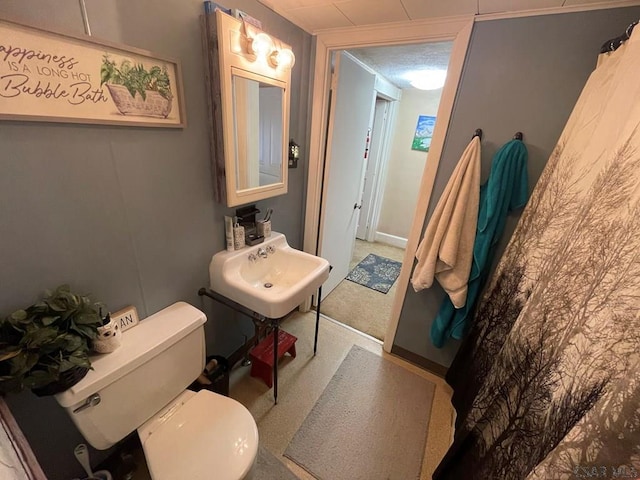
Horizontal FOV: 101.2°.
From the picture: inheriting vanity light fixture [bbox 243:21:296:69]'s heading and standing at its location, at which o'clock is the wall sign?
The wall sign is roughly at 3 o'clock from the vanity light fixture.

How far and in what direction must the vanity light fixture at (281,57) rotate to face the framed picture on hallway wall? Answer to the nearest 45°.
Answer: approximately 90° to its left

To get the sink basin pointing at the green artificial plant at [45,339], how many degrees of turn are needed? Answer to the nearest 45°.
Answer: approximately 90° to its right

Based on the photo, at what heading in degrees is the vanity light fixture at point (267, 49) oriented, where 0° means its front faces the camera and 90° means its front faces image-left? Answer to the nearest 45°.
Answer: approximately 315°

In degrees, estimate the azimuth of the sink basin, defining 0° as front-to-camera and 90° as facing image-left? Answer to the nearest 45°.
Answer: approximately 315°

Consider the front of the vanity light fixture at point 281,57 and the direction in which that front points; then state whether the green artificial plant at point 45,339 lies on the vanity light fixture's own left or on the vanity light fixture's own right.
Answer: on the vanity light fixture's own right

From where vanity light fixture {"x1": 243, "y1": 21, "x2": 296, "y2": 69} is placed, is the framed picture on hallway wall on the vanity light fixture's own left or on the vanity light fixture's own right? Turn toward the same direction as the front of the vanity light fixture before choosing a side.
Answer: on the vanity light fixture's own left

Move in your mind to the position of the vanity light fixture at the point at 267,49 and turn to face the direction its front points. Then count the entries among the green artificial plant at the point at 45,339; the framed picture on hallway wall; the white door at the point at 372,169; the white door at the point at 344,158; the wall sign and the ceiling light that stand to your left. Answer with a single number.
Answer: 4
